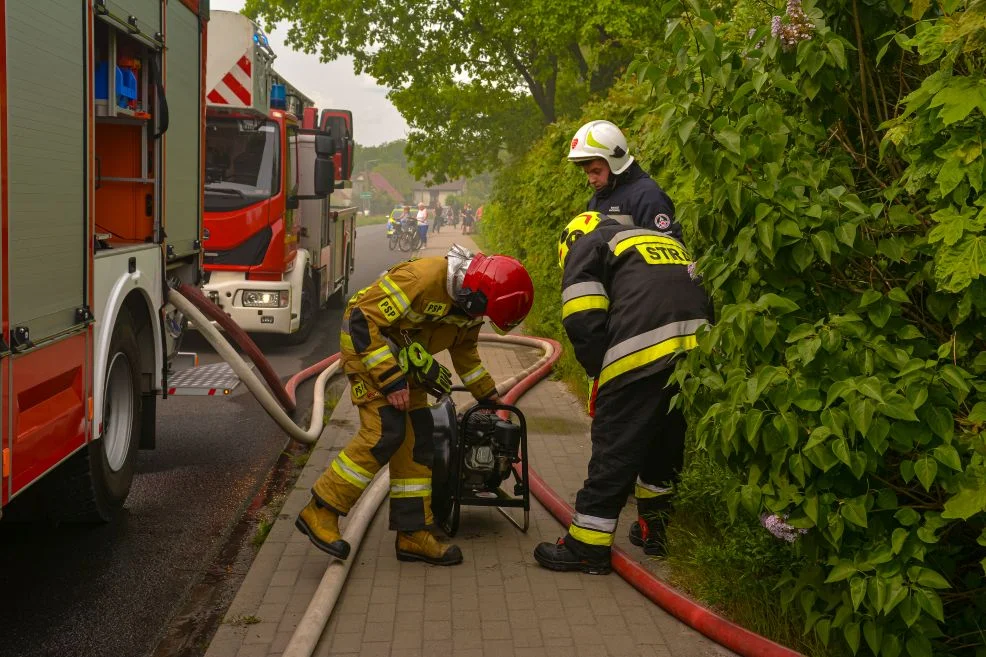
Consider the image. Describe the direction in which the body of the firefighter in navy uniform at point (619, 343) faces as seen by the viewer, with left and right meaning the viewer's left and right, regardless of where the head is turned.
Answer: facing away from the viewer and to the left of the viewer

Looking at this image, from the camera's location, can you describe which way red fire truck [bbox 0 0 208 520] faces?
facing the viewer and to the left of the viewer

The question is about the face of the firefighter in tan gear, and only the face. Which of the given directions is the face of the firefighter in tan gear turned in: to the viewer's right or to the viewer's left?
to the viewer's right

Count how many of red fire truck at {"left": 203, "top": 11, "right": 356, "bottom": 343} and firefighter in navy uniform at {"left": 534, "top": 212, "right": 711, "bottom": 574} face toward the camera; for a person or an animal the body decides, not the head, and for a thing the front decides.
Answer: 1

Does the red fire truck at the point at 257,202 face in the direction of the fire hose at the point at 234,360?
yes

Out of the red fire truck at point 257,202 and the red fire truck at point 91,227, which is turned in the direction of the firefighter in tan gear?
the red fire truck at point 257,202

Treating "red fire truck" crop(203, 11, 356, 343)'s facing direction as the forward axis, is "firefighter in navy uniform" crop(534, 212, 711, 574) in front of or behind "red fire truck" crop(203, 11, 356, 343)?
in front

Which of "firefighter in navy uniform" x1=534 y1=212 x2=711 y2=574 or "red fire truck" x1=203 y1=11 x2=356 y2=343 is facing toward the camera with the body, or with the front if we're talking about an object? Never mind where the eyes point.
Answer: the red fire truck

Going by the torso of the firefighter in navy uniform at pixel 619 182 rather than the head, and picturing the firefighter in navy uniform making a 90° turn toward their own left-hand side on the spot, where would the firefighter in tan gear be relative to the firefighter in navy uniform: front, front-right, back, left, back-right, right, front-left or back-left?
right

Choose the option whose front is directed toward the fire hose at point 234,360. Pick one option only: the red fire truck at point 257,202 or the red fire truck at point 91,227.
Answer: the red fire truck at point 257,202

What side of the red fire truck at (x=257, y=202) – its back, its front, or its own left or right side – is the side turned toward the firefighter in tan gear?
front

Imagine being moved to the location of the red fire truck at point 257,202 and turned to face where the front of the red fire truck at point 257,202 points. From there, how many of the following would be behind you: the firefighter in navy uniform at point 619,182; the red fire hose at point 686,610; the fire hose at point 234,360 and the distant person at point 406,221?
1

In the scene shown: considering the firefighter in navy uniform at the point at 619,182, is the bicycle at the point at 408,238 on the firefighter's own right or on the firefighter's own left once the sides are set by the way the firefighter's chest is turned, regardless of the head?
on the firefighter's own right

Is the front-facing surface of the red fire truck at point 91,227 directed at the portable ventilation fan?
no

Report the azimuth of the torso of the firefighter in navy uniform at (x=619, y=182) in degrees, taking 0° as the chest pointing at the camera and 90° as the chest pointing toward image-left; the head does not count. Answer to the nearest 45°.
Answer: approximately 45°

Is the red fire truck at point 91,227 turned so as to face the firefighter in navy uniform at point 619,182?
no

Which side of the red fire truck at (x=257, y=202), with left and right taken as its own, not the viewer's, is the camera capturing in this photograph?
front

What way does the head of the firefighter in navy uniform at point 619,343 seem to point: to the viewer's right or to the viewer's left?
to the viewer's left

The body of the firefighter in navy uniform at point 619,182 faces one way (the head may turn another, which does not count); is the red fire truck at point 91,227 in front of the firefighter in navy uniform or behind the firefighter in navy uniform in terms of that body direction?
in front
